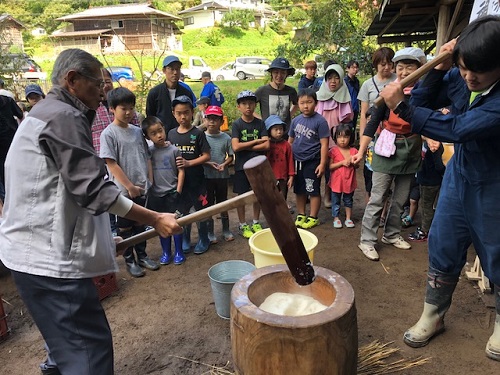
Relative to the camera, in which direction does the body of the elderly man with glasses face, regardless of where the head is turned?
to the viewer's right

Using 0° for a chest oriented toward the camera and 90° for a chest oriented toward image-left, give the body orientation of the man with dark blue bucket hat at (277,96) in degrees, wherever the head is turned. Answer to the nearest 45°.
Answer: approximately 0°

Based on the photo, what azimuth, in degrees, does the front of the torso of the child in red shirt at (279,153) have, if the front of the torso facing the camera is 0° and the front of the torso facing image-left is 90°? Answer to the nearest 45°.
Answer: approximately 0°

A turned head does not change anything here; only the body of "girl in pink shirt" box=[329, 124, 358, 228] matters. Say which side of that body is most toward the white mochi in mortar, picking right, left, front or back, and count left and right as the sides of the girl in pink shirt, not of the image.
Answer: front

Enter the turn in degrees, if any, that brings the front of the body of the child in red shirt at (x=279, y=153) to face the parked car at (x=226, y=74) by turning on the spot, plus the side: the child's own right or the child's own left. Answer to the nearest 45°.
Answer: approximately 180°

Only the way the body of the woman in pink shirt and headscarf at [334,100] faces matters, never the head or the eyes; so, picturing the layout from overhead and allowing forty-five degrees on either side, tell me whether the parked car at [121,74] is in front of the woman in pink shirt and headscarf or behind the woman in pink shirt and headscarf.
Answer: behind

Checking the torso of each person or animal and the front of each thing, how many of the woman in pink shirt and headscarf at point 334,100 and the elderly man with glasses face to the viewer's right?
1

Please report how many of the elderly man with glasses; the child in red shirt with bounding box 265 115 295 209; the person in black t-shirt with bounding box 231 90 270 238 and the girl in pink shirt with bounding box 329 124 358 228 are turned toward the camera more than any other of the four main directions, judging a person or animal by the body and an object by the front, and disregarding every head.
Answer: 3

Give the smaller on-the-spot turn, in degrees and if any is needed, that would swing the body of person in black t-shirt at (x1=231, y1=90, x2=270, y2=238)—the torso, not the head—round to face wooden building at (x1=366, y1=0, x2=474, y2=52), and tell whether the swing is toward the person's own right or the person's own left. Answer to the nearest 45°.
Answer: approximately 135° to the person's own left
